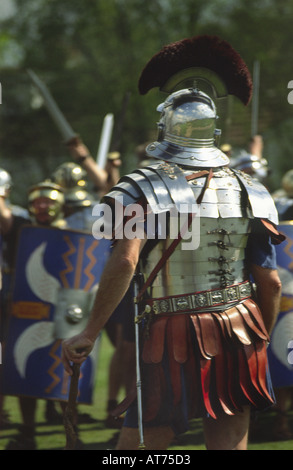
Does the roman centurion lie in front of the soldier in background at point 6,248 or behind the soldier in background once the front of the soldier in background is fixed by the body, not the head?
in front

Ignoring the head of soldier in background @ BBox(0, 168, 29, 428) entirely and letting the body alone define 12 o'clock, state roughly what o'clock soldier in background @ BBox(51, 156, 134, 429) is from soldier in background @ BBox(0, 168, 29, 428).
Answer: soldier in background @ BBox(51, 156, 134, 429) is roughly at 8 o'clock from soldier in background @ BBox(0, 168, 29, 428).

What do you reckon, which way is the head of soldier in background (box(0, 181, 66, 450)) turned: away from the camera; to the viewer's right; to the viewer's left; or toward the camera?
toward the camera

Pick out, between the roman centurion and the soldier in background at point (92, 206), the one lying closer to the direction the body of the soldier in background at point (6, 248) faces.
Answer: the roman centurion

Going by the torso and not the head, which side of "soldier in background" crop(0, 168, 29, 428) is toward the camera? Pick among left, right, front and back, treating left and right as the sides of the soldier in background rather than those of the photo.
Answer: front

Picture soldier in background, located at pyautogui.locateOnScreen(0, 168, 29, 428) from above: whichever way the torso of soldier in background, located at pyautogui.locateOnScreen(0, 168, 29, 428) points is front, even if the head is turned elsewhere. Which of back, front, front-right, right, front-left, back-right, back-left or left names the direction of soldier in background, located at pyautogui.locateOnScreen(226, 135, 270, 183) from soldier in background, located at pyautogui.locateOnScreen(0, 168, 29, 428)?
left

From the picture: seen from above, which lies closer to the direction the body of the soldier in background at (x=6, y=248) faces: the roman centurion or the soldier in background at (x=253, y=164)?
the roman centurion
